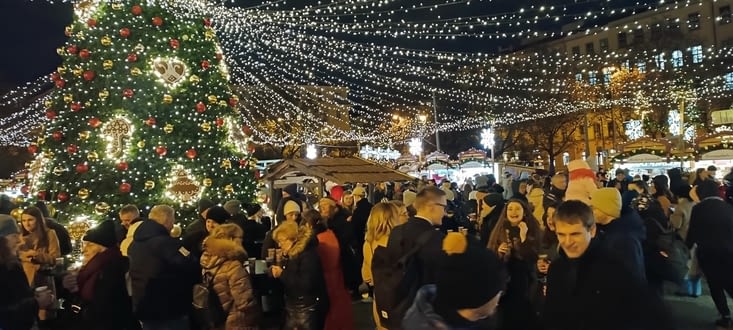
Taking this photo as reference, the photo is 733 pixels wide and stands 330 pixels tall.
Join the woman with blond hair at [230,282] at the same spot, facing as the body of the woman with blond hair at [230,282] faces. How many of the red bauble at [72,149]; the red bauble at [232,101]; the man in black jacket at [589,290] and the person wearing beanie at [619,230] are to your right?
2

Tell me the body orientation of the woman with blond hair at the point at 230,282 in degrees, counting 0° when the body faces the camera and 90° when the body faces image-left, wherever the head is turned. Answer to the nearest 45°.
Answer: approximately 225°

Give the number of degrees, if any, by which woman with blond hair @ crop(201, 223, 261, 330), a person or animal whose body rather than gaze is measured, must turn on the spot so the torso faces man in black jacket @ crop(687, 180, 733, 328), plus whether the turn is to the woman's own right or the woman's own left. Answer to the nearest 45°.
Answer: approximately 45° to the woman's own right
